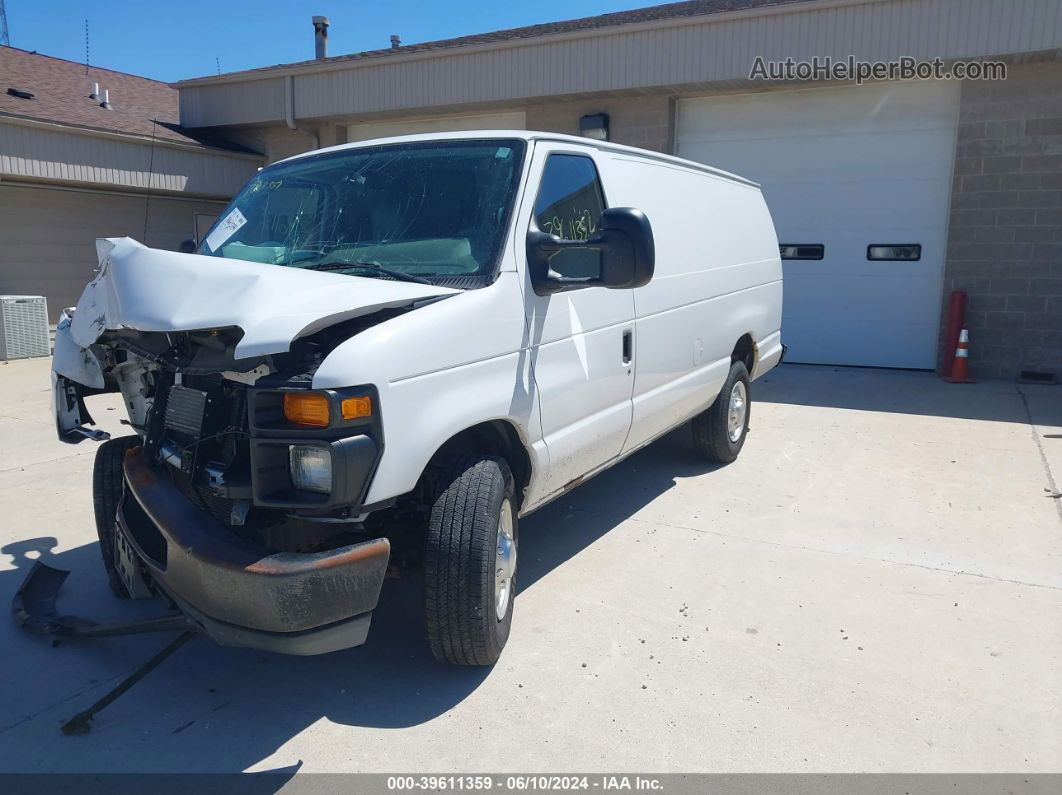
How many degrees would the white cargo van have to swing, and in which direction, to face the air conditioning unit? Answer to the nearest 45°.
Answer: approximately 90° to its right

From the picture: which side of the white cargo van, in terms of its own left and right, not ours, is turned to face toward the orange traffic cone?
back

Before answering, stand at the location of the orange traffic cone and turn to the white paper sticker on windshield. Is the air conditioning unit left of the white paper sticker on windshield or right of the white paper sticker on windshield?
right

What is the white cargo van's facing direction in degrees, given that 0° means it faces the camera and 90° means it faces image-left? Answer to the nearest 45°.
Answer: approximately 45°
